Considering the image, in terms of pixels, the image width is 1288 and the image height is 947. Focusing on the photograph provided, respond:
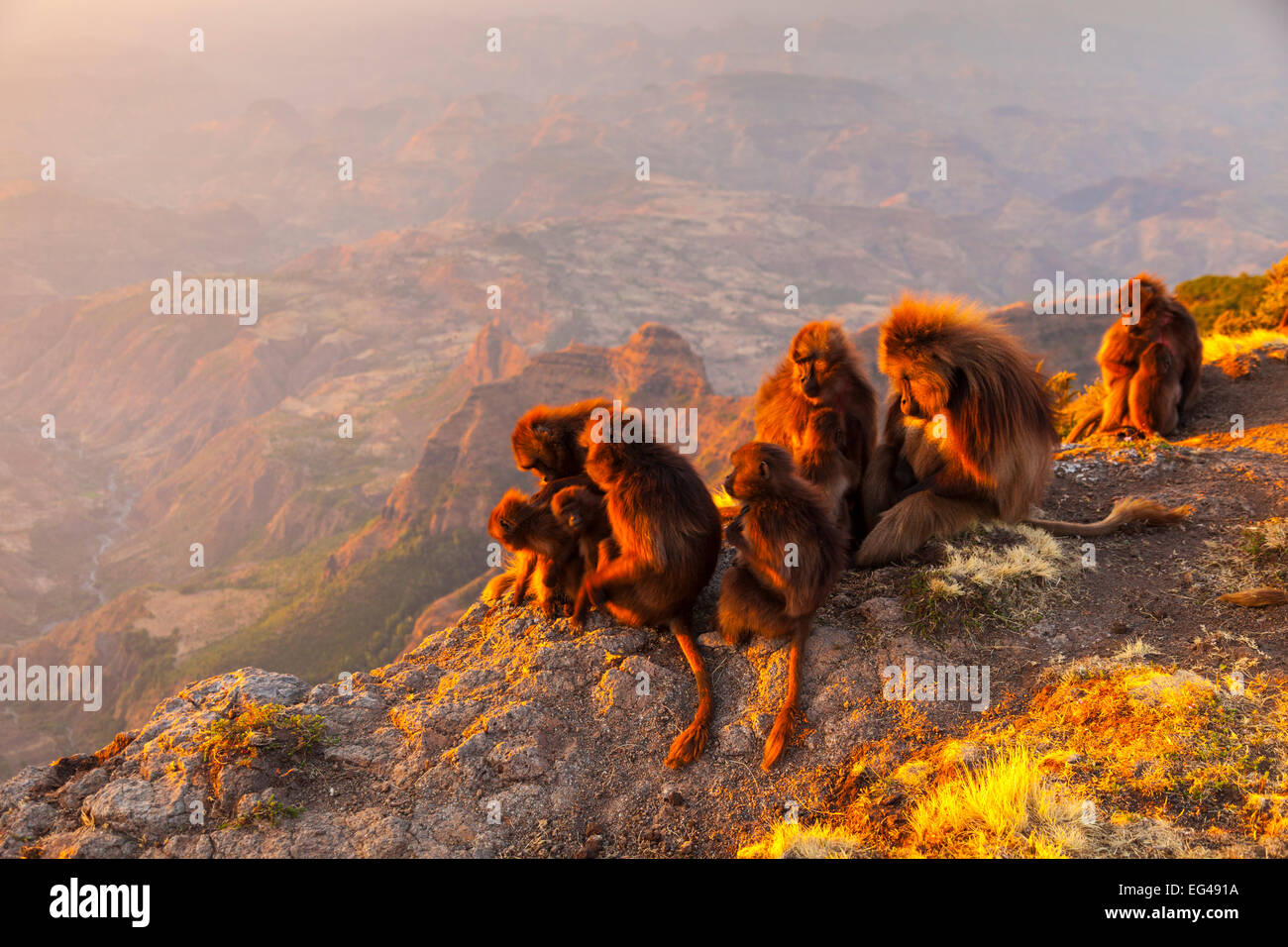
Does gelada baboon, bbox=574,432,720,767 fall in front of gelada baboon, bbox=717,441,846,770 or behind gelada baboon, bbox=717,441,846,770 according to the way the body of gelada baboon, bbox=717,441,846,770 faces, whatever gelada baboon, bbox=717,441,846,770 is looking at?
in front

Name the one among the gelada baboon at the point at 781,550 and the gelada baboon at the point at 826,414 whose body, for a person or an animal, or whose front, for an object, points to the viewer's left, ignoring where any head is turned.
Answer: the gelada baboon at the point at 781,550

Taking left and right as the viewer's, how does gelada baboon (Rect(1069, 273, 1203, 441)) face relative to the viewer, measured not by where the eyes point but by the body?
facing the viewer and to the left of the viewer

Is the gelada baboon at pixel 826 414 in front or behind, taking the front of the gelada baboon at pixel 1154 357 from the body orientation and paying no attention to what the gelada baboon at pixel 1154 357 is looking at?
in front

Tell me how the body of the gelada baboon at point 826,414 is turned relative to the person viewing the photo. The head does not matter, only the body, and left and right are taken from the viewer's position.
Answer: facing the viewer

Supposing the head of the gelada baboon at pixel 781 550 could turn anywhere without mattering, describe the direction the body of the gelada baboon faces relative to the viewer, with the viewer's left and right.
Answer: facing to the left of the viewer
